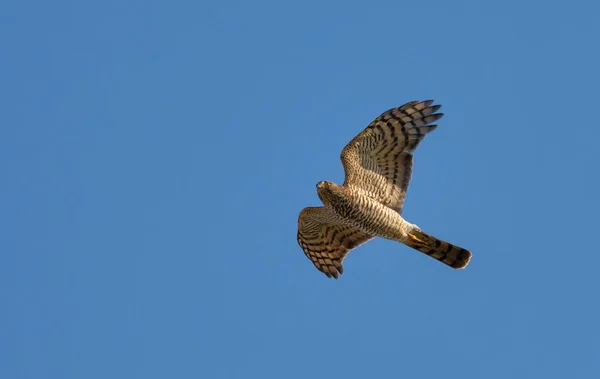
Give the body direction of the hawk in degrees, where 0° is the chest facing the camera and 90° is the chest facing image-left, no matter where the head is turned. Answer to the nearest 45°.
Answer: approximately 90°
